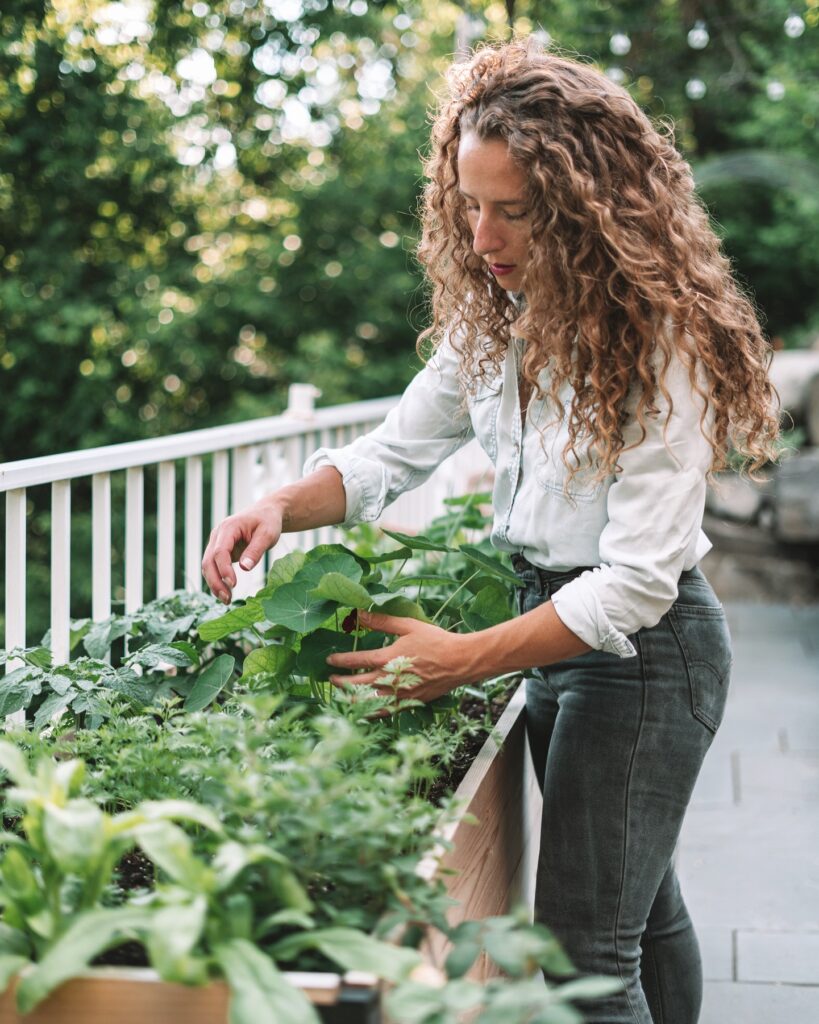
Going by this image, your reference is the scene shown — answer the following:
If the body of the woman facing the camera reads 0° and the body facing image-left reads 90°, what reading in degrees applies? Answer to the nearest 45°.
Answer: approximately 45°

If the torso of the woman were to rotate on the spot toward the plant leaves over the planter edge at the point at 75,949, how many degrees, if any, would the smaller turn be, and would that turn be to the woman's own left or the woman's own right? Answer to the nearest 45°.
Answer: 0° — they already face it

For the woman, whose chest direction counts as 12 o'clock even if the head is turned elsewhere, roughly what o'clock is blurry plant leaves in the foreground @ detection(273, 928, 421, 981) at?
The blurry plant leaves in the foreground is roughly at 11 o'clock from the woman.
